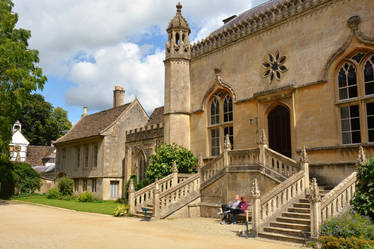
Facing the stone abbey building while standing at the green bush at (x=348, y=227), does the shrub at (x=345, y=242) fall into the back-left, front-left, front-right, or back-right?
back-left

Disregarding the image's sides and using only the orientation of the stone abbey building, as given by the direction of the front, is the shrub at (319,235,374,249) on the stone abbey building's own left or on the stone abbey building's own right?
on the stone abbey building's own left

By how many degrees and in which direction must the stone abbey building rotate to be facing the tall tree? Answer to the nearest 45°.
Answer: approximately 45° to its right

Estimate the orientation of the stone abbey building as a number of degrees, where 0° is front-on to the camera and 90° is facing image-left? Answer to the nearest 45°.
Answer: approximately 45°

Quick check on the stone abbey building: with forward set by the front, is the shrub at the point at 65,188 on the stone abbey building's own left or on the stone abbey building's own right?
on the stone abbey building's own right

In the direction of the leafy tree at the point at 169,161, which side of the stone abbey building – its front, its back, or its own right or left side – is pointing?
right

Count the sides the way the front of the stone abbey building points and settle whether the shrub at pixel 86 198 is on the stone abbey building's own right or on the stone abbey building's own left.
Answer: on the stone abbey building's own right

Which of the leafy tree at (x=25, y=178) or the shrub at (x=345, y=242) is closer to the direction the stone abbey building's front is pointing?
the shrub
